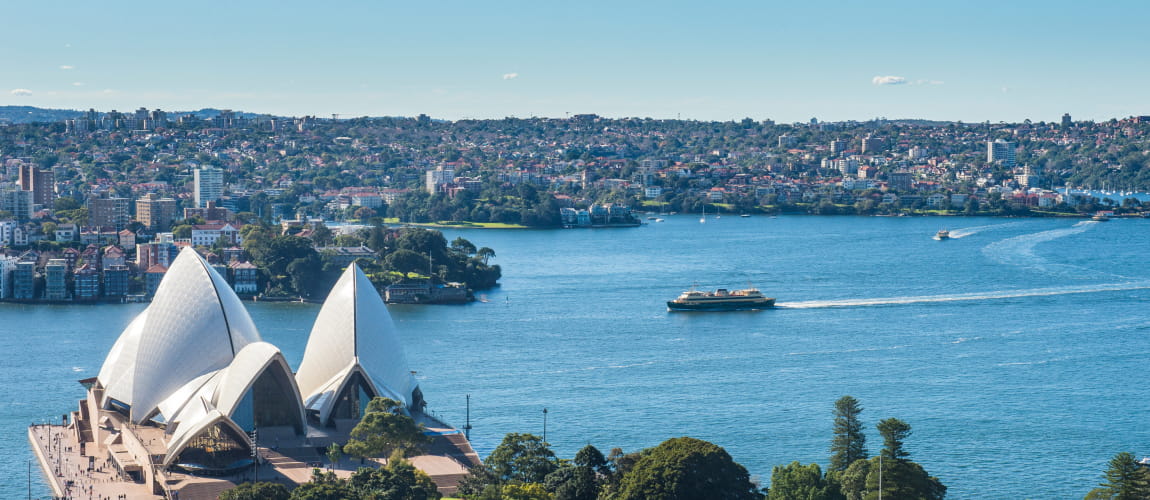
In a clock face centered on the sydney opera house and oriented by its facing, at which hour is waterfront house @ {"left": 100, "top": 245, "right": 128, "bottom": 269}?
The waterfront house is roughly at 7 o'clock from the sydney opera house.

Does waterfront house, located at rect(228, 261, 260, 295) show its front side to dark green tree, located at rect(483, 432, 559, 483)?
yes

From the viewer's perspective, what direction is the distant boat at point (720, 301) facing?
to the viewer's left

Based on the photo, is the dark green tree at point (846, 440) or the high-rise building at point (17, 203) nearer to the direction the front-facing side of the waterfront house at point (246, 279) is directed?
the dark green tree

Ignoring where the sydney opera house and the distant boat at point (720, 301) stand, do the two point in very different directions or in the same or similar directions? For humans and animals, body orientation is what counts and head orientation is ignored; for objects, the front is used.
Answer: very different directions

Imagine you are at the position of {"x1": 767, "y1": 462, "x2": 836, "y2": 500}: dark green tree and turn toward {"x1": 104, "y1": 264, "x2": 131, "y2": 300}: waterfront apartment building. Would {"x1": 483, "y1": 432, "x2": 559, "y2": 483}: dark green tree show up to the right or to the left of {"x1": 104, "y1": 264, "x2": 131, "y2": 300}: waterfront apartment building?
left

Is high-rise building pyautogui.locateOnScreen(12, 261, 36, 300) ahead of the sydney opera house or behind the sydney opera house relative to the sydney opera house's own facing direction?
behind

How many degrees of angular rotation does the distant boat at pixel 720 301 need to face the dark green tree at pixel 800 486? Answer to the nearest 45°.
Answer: approximately 90° to its left

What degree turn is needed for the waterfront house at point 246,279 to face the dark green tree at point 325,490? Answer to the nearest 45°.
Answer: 0° — it already faces it

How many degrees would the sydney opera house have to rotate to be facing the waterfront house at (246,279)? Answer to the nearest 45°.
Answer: approximately 135° to its left
